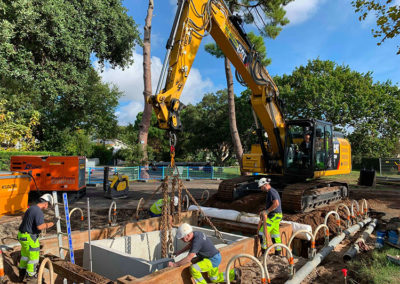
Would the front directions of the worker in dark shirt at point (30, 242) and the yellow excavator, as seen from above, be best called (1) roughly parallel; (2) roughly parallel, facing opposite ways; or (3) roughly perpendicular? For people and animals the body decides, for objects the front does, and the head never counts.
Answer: roughly parallel, facing opposite ways

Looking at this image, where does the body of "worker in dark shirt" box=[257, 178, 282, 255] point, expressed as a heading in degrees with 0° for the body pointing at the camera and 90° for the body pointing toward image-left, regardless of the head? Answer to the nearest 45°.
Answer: approximately 90°

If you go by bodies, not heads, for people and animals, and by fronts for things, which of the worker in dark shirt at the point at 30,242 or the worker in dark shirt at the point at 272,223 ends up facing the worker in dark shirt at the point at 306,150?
the worker in dark shirt at the point at 30,242

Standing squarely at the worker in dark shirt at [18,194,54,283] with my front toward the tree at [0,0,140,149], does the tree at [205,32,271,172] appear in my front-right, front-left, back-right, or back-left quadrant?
front-right

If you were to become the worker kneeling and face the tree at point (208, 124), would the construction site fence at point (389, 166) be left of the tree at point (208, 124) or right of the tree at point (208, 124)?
right

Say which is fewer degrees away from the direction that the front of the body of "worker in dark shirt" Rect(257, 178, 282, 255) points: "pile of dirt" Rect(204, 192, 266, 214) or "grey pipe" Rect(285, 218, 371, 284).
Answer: the pile of dirt

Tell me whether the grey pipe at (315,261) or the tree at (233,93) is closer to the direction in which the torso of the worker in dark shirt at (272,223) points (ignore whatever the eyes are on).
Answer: the tree

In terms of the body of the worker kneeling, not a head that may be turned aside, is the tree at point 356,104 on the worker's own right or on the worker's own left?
on the worker's own right

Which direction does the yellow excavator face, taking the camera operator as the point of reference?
facing the viewer and to the left of the viewer

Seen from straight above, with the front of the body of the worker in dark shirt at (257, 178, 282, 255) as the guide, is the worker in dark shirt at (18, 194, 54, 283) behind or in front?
in front

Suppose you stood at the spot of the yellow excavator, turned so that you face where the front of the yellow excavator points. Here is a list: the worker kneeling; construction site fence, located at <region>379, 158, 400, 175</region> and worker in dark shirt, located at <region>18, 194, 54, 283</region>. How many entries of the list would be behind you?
1

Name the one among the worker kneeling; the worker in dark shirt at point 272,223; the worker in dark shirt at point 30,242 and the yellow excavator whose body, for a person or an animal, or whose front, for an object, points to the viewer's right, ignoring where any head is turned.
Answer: the worker in dark shirt at point 30,242

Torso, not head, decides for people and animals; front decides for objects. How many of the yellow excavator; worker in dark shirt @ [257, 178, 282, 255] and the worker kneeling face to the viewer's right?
0

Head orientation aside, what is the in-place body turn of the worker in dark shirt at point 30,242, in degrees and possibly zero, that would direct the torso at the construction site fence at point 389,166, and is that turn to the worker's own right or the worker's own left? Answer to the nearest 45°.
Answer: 0° — they already face it

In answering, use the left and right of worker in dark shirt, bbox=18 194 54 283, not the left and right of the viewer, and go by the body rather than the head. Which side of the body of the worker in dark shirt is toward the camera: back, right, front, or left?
right
